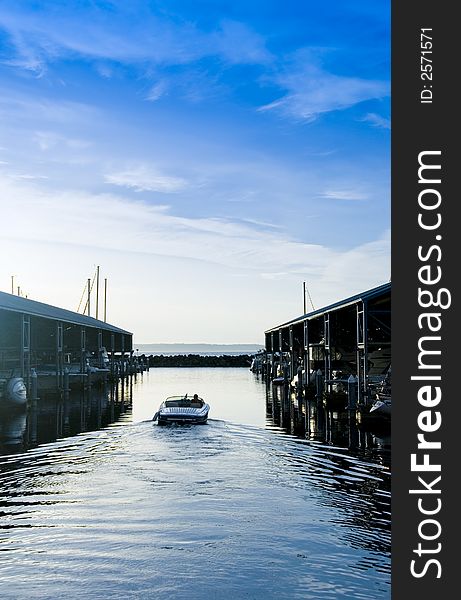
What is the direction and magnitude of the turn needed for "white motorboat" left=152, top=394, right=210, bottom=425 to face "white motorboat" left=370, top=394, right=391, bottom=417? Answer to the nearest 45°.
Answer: approximately 90° to its right

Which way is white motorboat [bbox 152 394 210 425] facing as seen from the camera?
away from the camera
